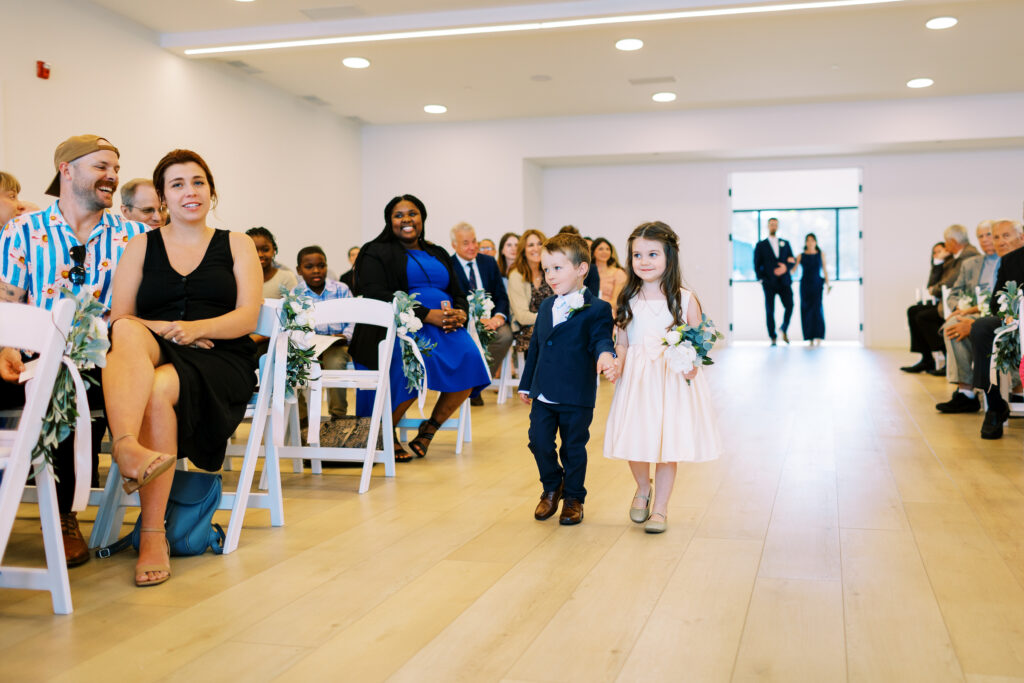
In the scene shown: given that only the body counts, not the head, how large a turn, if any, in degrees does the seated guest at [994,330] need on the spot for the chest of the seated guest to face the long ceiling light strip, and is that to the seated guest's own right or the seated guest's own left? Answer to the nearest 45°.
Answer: approximately 45° to the seated guest's own right

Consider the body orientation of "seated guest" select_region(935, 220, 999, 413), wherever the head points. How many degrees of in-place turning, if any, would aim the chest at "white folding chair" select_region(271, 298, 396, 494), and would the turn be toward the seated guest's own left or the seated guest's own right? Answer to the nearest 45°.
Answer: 0° — they already face it

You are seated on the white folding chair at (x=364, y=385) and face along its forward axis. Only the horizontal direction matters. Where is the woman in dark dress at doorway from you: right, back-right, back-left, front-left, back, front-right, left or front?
back

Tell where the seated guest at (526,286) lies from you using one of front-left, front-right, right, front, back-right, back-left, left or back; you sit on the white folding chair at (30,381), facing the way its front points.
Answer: back

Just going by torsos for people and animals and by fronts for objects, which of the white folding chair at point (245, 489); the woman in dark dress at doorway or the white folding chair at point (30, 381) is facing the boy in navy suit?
the woman in dark dress at doorway

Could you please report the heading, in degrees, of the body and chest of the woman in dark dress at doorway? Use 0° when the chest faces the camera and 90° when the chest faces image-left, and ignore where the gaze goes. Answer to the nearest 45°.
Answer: approximately 0°

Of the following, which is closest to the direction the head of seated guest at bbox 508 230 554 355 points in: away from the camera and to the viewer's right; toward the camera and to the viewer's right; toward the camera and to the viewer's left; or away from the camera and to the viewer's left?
toward the camera and to the viewer's right
